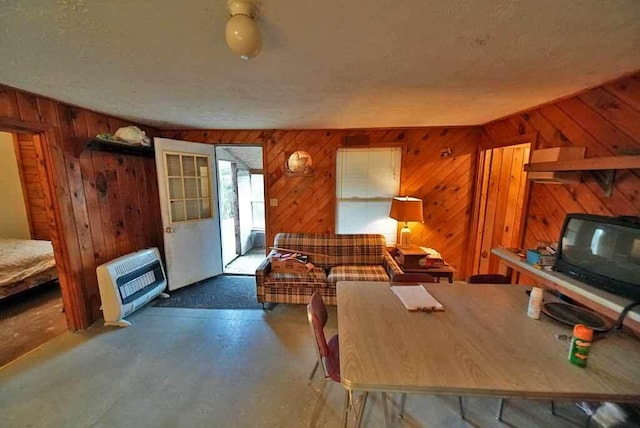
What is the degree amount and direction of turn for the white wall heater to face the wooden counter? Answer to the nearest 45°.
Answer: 0° — it already faces it

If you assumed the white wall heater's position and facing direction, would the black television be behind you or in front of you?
in front

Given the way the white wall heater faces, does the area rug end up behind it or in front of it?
in front

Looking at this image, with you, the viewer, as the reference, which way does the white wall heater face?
facing the viewer and to the right of the viewer

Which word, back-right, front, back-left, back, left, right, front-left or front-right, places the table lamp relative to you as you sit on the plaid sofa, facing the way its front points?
left

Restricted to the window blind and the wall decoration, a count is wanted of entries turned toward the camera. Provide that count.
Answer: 2

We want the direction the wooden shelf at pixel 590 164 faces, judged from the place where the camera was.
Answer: facing the viewer and to the left of the viewer

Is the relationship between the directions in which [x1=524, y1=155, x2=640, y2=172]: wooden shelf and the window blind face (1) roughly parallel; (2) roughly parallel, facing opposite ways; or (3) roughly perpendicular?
roughly perpendicular
